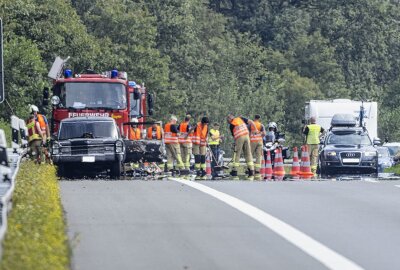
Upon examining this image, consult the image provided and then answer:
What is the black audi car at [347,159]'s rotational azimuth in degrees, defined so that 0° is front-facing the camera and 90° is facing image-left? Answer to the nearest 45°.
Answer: approximately 0°

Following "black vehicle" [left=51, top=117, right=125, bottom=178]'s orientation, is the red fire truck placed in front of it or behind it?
behind

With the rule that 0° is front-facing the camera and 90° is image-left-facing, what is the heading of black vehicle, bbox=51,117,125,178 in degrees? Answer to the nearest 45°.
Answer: approximately 0°

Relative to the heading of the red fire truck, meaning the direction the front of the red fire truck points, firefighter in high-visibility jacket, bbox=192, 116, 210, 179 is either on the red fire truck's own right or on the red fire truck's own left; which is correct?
on the red fire truck's own left

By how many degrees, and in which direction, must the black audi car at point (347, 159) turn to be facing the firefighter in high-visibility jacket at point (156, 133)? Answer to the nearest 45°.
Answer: approximately 45° to its right
